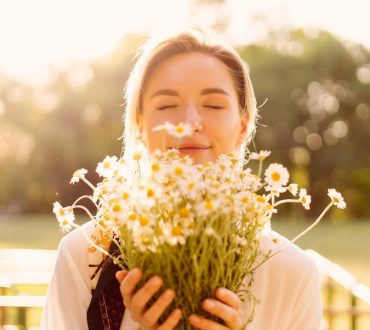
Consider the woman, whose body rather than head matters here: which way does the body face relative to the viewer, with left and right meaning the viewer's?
facing the viewer
